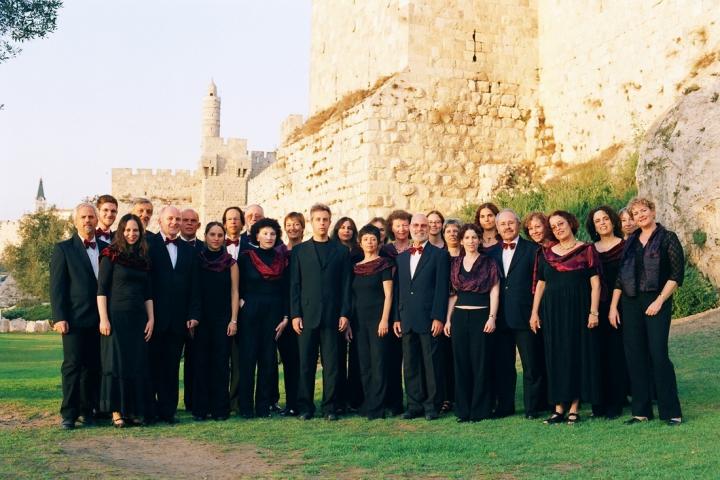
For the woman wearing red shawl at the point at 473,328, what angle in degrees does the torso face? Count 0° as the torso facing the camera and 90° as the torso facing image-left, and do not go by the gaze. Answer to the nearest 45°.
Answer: approximately 0°

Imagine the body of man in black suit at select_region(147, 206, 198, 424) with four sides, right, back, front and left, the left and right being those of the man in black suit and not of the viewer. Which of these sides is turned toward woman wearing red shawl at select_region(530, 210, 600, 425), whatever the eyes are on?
left

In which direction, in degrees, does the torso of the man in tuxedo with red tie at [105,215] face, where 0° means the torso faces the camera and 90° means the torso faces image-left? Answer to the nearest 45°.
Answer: approximately 0°

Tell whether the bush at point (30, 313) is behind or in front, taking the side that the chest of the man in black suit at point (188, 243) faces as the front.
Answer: behind

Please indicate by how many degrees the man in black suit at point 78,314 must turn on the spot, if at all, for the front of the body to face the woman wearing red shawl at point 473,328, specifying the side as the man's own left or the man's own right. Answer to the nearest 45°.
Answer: approximately 45° to the man's own left

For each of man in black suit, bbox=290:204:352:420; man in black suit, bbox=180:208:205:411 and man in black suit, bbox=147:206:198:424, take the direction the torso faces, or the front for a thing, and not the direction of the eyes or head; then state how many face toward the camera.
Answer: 3

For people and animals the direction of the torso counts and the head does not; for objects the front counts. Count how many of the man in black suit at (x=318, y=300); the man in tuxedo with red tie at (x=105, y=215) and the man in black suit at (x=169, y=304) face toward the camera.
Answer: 3
